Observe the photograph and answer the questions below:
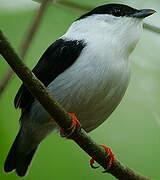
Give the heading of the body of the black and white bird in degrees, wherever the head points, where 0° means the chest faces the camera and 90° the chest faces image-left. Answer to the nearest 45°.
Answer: approximately 270°

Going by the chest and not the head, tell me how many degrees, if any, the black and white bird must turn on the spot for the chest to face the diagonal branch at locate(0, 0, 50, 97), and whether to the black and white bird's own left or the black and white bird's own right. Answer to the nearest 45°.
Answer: approximately 135° to the black and white bird's own right
